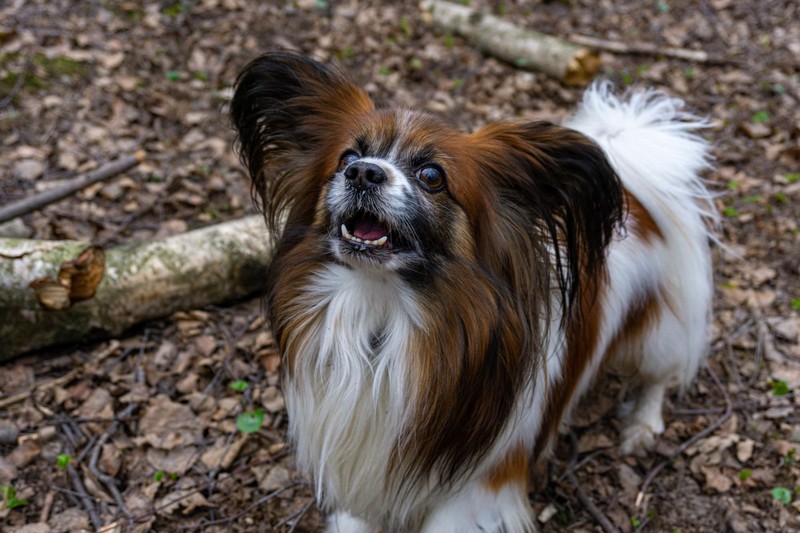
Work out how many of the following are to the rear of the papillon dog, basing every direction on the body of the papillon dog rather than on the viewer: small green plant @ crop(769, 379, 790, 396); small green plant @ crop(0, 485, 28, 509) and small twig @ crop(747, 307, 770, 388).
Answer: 2

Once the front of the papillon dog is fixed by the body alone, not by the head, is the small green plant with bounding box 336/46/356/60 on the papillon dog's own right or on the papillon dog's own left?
on the papillon dog's own right

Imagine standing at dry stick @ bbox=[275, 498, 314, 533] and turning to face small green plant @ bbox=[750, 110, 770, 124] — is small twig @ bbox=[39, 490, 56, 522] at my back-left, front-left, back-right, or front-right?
back-left

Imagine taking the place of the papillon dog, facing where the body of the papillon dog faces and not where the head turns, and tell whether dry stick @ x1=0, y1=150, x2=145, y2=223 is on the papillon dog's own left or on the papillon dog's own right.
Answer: on the papillon dog's own right

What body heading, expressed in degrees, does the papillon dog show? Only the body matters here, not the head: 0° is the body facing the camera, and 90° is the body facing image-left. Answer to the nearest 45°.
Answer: approximately 45°

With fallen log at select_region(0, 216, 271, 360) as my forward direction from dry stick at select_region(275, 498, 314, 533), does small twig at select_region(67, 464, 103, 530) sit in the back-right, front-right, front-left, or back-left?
front-left

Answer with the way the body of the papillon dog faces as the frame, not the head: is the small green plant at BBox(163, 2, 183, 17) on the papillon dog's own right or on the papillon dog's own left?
on the papillon dog's own right

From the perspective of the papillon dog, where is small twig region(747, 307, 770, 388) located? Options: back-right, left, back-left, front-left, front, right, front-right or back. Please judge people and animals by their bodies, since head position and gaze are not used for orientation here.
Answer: back

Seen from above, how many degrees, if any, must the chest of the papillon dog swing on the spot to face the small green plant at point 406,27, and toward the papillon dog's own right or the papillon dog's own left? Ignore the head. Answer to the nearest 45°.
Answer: approximately 135° to the papillon dog's own right
